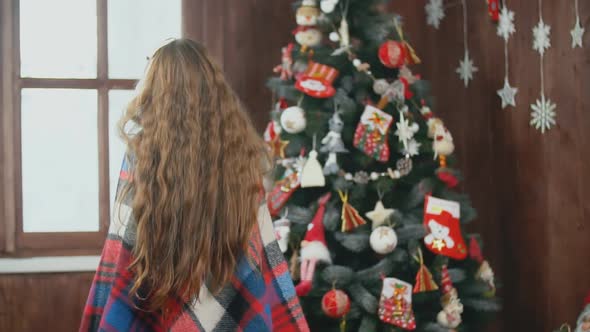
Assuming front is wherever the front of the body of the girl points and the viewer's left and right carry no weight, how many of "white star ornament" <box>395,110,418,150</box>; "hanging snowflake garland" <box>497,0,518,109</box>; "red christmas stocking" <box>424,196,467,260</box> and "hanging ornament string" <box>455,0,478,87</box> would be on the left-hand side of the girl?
0

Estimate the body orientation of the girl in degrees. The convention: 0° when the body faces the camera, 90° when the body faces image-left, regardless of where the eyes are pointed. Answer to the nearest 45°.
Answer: approximately 180°

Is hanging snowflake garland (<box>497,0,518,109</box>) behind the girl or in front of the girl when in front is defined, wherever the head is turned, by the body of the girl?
in front

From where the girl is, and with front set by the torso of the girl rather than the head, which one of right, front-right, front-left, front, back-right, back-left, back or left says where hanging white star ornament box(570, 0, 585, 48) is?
front-right

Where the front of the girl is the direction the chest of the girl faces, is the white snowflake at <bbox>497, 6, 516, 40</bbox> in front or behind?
in front

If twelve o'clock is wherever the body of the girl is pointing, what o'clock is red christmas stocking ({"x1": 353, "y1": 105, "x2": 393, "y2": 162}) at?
The red christmas stocking is roughly at 1 o'clock from the girl.

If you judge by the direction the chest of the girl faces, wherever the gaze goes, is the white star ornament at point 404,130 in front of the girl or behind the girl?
in front

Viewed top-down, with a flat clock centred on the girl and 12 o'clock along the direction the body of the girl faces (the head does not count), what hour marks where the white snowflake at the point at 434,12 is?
The white snowflake is roughly at 1 o'clock from the girl.

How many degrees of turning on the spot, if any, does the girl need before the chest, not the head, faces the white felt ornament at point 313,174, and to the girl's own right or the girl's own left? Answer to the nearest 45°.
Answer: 0° — they already face it

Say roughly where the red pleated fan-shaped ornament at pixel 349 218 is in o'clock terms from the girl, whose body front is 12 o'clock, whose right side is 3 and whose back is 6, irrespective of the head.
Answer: The red pleated fan-shaped ornament is roughly at 1 o'clock from the girl.

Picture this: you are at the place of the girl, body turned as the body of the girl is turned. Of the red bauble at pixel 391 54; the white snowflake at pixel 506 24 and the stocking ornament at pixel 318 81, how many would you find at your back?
0

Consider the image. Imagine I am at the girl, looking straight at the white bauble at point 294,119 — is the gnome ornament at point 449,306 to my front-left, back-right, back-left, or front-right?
front-right

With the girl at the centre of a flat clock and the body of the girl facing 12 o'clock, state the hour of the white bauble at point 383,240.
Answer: The white bauble is roughly at 1 o'clock from the girl.

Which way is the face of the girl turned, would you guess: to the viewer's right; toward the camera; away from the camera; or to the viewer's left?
away from the camera

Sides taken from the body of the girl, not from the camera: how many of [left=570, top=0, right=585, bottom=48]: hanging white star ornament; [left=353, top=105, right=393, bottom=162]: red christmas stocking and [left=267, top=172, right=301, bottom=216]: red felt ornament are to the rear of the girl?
0

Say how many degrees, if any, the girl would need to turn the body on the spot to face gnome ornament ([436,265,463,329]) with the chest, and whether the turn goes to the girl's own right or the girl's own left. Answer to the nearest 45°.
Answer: approximately 45° to the girl's own right

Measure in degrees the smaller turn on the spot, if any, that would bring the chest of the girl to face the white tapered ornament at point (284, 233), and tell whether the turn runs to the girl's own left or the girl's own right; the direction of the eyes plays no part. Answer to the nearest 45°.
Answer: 0° — they already face it
